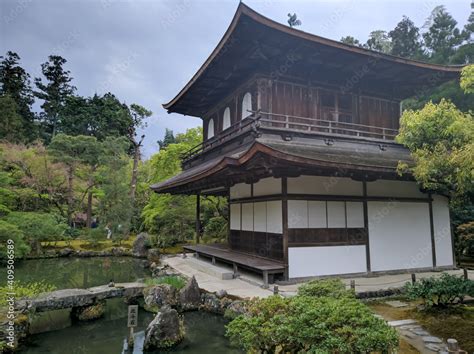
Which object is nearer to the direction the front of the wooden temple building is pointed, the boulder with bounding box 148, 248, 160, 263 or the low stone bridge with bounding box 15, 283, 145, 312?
the low stone bridge

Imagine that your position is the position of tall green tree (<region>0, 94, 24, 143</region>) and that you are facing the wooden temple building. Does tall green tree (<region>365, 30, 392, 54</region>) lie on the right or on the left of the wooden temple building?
left

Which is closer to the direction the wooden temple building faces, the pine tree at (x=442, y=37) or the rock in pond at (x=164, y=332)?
the rock in pond

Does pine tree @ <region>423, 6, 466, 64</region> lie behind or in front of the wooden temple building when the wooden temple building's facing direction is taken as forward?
behind

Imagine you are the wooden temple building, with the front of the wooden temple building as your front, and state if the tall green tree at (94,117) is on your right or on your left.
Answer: on your right

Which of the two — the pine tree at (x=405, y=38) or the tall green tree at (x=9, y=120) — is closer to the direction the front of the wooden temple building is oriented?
the tall green tree

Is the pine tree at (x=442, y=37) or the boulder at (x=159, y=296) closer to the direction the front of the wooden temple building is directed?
the boulder

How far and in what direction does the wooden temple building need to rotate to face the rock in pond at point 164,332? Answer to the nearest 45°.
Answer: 0° — it already faces it

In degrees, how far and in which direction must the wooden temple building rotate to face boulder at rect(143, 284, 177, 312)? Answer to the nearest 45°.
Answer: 0° — it already faces it
